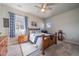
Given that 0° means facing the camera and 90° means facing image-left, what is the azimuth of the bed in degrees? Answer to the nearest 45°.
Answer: approximately 315°

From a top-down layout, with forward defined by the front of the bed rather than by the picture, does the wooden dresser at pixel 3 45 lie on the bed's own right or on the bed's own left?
on the bed's own right
